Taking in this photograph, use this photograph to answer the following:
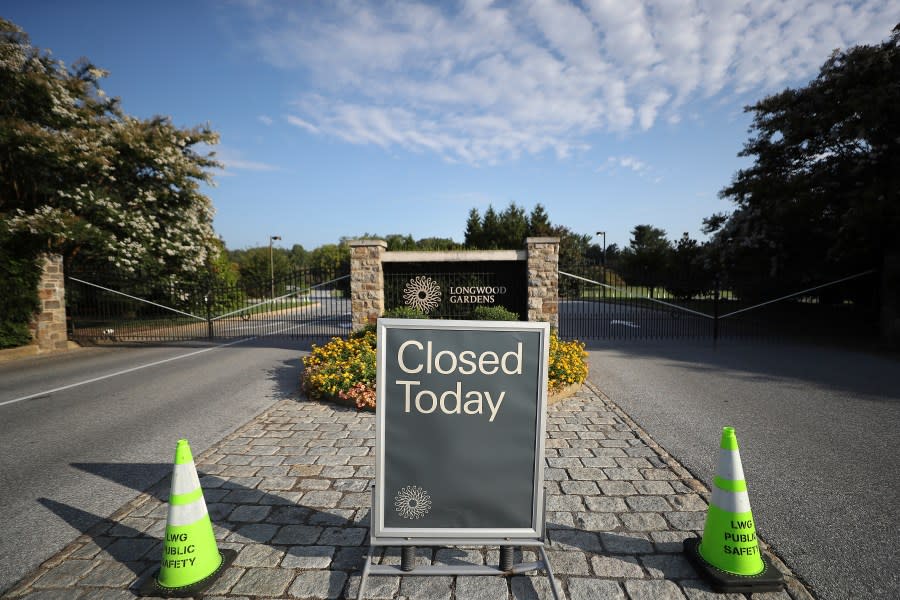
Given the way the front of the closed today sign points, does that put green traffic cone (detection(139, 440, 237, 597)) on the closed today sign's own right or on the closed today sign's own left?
on the closed today sign's own right

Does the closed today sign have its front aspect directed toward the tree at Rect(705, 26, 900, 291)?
no

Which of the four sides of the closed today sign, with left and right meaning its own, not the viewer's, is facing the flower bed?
back

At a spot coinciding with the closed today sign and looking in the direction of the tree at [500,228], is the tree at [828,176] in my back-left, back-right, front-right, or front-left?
front-right

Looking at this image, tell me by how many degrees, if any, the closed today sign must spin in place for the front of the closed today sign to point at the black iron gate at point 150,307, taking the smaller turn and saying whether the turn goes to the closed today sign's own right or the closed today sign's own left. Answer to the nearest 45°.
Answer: approximately 135° to the closed today sign's own right

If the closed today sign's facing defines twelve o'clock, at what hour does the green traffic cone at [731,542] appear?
The green traffic cone is roughly at 9 o'clock from the closed today sign.

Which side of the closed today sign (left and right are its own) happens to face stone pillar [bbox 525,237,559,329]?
back

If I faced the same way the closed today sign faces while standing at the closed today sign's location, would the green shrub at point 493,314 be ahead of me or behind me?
behind

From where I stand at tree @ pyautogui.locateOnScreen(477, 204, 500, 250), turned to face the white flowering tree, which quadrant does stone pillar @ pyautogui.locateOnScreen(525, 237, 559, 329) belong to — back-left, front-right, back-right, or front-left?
front-left

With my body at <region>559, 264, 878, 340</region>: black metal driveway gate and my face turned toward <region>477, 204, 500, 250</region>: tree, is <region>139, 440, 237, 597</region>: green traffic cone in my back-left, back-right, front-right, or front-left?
back-left

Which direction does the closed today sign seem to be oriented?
toward the camera

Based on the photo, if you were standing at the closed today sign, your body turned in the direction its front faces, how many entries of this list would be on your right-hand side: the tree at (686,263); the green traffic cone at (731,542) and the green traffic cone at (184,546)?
1

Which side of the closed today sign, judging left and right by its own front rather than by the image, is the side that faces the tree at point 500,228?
back

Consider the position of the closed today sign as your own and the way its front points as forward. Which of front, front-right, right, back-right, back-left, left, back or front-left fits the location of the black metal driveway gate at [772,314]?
back-left

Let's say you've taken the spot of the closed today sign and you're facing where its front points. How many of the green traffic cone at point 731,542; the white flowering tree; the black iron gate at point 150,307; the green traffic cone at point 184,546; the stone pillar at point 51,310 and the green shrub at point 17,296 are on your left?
1

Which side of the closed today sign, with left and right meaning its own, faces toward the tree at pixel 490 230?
back

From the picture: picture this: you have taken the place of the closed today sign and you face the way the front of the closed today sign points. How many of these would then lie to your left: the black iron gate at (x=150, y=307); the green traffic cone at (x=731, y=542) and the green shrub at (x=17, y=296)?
1

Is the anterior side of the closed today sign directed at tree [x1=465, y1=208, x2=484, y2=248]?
no
